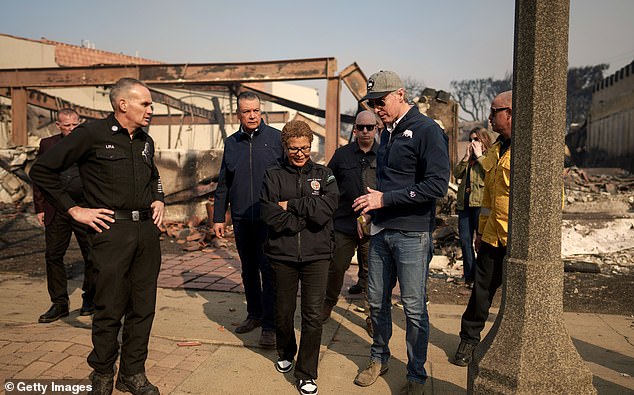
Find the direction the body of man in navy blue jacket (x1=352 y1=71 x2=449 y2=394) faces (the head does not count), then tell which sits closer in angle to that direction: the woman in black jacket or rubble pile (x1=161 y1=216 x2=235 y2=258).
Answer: the woman in black jacket

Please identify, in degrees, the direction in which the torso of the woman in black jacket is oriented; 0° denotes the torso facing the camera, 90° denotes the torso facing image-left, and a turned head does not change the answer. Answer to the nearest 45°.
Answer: approximately 0°

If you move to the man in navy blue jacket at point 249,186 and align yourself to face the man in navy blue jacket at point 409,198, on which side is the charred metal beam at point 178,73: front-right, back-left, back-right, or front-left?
back-left

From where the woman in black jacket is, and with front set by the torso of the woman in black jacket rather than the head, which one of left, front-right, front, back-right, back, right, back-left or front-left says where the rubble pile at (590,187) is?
back-left

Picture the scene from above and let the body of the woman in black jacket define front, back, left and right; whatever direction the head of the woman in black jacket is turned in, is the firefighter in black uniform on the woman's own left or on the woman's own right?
on the woman's own right

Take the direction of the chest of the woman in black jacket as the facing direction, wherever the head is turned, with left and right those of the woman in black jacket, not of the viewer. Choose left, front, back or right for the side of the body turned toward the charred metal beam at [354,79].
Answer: back

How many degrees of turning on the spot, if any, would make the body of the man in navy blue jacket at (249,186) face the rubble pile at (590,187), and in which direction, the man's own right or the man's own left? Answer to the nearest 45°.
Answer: approximately 135° to the man's own left

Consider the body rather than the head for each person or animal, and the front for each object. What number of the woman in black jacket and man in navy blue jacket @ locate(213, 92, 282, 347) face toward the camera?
2

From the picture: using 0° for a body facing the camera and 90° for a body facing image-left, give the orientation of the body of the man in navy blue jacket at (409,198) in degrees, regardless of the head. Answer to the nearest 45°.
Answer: approximately 45°

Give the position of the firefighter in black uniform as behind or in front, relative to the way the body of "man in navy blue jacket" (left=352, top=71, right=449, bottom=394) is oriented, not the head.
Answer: in front

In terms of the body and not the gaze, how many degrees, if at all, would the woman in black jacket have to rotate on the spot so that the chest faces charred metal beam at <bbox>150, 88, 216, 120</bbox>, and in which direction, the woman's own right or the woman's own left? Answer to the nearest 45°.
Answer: approximately 180°
